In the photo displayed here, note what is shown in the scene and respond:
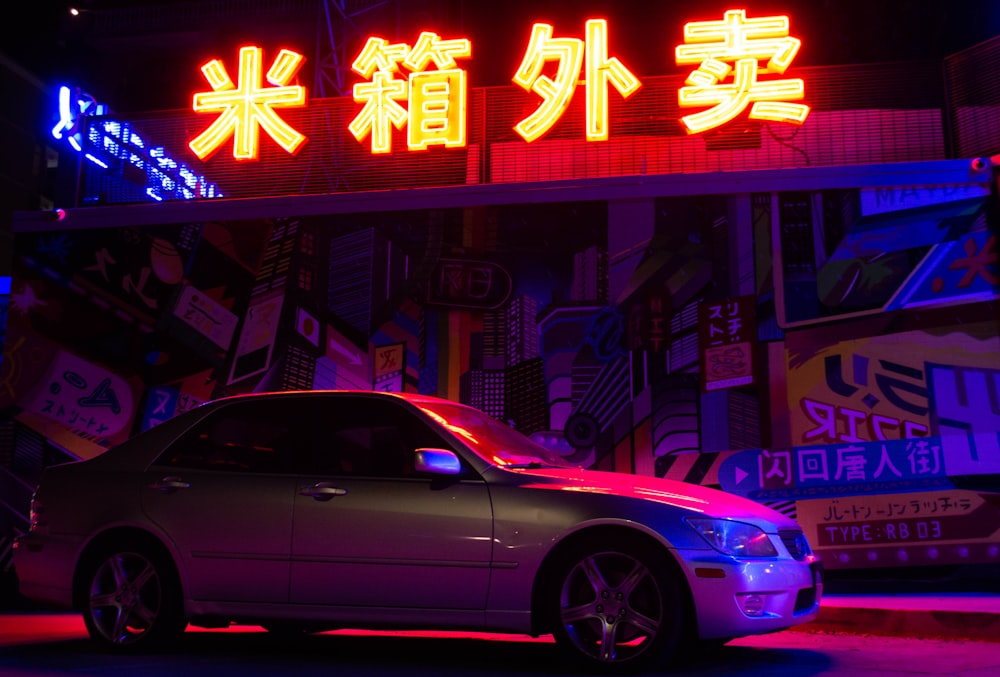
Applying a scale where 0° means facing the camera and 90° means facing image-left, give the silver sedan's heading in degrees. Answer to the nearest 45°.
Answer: approximately 315°

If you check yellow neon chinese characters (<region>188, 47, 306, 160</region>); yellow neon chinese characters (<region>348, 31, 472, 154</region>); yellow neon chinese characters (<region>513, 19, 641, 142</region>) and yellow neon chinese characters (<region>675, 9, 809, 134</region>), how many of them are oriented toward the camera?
4

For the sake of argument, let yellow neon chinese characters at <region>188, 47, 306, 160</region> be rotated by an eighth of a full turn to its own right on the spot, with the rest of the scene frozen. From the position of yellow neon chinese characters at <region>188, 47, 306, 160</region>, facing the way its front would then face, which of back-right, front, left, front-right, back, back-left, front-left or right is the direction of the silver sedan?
front-left

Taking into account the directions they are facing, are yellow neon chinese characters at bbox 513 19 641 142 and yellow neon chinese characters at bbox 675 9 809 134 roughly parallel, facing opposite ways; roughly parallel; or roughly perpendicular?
roughly parallel

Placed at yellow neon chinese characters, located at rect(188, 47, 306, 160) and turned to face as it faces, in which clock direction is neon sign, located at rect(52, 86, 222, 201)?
The neon sign is roughly at 4 o'clock from the yellow neon chinese characters.

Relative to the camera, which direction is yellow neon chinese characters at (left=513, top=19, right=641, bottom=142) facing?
toward the camera

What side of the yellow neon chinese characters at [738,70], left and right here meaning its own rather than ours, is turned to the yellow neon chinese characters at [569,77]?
right

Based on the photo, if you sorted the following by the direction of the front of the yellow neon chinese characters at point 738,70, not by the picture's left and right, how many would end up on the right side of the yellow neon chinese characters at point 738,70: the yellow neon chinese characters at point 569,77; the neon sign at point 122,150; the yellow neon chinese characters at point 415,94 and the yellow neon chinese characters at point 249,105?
4

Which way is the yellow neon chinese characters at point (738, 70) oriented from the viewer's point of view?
toward the camera

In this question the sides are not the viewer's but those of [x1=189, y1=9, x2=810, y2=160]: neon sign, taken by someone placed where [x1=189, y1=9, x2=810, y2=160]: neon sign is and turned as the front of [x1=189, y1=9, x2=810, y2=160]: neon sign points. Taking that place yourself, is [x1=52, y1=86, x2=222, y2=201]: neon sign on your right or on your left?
on your right

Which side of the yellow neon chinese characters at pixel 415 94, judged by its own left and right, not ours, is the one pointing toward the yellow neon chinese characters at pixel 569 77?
left
